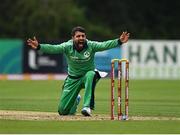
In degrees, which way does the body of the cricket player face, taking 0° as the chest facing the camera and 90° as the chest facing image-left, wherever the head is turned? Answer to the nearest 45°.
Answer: approximately 0°
